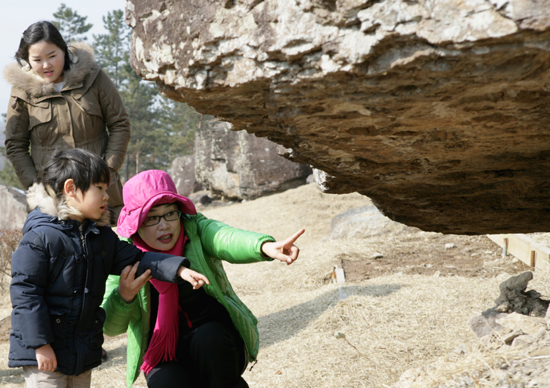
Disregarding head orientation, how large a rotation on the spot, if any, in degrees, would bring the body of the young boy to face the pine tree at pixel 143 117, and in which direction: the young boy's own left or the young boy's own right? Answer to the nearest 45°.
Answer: approximately 135° to the young boy's own left

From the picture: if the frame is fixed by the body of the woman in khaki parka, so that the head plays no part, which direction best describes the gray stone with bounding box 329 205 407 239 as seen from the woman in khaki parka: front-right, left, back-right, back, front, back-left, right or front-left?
back-left

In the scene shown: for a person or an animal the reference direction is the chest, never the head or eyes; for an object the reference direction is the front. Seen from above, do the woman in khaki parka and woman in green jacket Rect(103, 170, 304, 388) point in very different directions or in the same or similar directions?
same or similar directions

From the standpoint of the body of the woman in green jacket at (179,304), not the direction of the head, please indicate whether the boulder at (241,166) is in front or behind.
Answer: behind

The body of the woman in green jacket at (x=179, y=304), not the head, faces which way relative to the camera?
toward the camera

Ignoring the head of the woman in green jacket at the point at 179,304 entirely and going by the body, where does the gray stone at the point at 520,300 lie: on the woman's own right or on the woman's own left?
on the woman's own left

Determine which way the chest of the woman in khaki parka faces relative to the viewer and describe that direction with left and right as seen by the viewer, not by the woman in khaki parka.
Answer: facing the viewer

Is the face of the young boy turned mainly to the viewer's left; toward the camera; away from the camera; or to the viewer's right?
to the viewer's right

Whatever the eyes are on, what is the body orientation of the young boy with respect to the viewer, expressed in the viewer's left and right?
facing the viewer and to the right of the viewer

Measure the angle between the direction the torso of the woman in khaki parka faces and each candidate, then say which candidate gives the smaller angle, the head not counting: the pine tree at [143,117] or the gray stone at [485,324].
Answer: the gray stone

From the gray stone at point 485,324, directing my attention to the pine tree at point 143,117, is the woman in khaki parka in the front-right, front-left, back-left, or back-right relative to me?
front-left

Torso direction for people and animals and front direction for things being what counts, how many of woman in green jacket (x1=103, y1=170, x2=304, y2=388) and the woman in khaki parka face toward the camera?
2

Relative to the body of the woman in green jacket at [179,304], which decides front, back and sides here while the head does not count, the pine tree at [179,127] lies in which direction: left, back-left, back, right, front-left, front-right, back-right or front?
back
